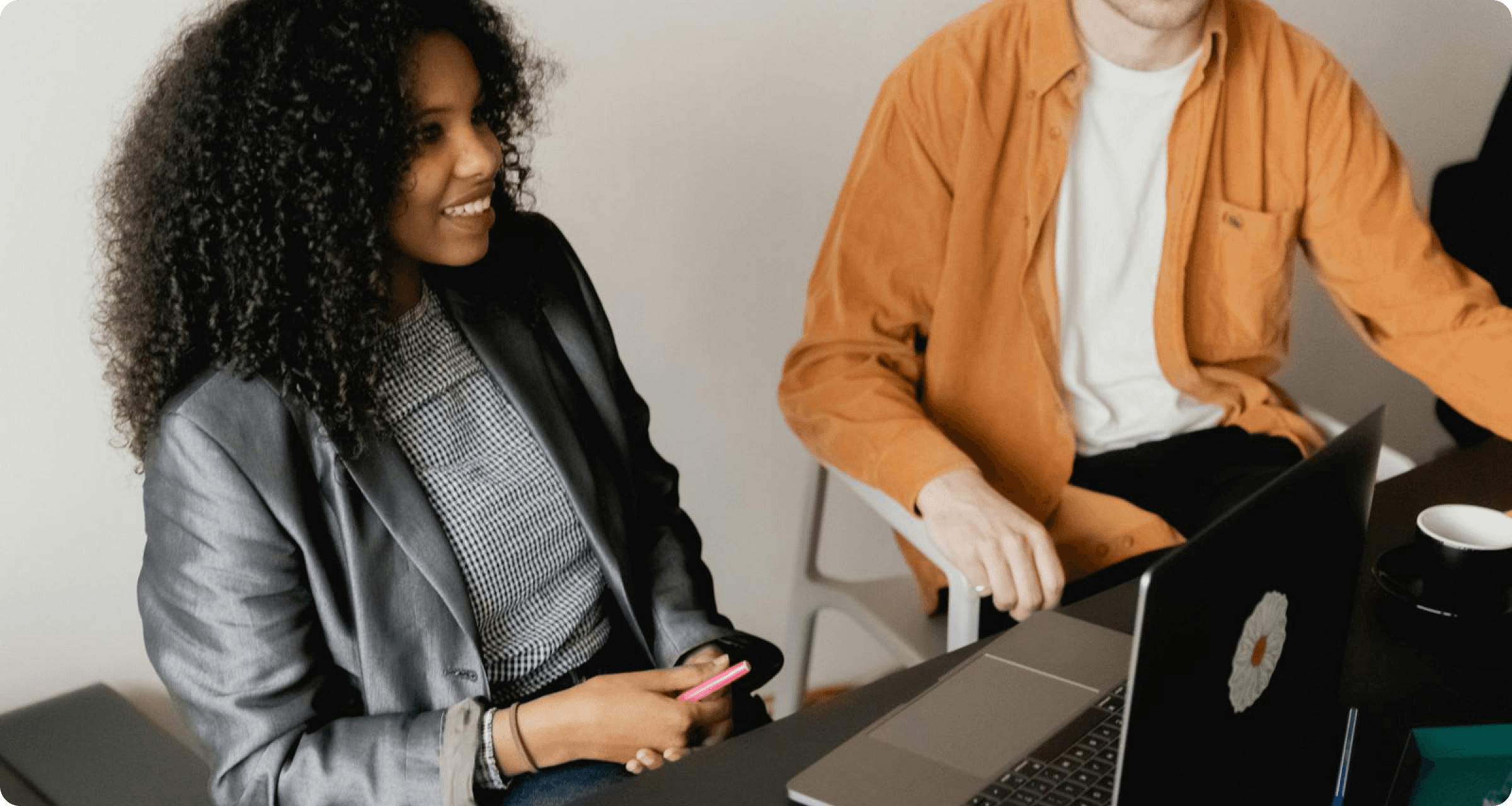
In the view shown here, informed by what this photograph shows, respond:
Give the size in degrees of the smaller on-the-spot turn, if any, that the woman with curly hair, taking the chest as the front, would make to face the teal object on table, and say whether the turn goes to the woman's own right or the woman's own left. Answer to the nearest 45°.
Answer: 0° — they already face it

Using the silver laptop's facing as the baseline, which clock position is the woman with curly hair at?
The woman with curly hair is roughly at 11 o'clock from the silver laptop.

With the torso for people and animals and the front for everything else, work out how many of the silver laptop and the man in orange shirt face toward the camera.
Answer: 1

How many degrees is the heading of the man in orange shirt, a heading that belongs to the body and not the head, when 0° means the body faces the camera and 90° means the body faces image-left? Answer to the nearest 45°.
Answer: approximately 0°

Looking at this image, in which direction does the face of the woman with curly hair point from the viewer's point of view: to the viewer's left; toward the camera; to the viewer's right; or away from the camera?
to the viewer's right

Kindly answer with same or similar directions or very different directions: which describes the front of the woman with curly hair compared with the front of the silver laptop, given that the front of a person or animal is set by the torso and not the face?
very different directions

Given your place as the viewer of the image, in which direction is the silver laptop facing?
facing away from the viewer and to the left of the viewer

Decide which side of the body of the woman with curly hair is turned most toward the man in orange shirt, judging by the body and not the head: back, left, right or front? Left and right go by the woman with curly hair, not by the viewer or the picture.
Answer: left

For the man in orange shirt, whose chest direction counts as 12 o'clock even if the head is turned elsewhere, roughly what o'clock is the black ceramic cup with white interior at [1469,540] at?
The black ceramic cup with white interior is roughly at 11 o'clock from the man in orange shirt.

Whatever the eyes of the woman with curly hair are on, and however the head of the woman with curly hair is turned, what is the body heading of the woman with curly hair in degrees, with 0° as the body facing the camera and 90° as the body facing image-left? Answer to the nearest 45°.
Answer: approximately 315°
